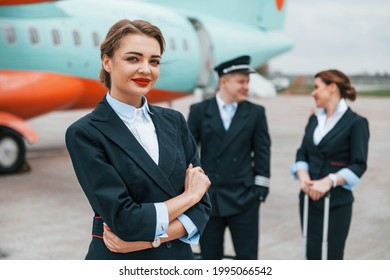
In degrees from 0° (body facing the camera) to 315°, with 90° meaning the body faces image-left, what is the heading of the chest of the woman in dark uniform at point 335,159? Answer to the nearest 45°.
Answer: approximately 45°

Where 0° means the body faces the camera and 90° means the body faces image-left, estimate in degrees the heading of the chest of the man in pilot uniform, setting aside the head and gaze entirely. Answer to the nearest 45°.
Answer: approximately 0°

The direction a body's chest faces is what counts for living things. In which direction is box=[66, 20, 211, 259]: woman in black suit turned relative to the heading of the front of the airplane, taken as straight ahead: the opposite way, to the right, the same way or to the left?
to the left

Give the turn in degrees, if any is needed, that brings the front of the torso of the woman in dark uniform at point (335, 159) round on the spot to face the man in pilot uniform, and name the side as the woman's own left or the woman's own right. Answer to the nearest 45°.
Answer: approximately 45° to the woman's own right

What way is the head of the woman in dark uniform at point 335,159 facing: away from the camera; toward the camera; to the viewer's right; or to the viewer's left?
to the viewer's left

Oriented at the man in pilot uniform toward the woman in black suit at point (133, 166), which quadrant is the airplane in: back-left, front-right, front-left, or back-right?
back-right

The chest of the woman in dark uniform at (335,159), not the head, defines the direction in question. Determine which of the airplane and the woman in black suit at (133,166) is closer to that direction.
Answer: the woman in black suit

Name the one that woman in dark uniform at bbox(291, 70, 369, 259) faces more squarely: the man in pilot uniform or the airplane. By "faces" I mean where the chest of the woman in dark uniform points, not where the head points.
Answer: the man in pilot uniform

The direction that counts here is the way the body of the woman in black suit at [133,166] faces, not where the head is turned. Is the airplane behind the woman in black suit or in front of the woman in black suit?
behind

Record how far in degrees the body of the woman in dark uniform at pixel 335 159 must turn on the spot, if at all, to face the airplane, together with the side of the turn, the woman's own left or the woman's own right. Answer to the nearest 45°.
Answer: approximately 90° to the woman's own right

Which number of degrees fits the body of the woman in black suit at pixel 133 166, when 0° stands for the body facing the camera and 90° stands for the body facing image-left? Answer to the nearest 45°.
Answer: approximately 315°
